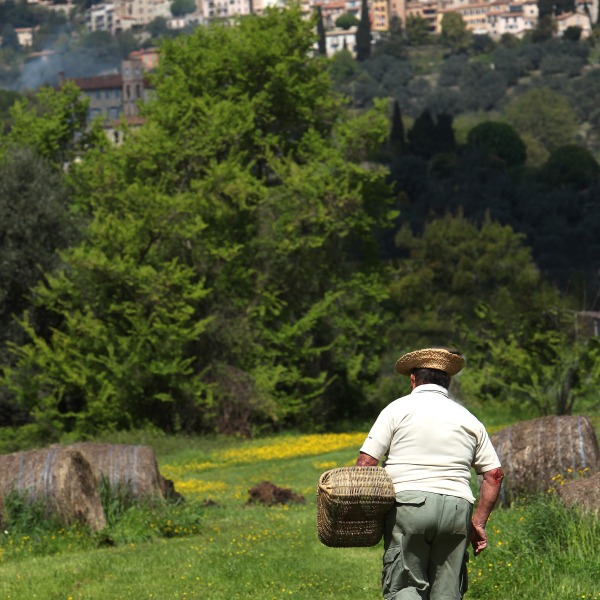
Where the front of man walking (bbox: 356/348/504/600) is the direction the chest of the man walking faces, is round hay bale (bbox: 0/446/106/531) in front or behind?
in front

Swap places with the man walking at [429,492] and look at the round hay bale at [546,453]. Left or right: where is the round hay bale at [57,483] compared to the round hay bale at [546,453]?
left

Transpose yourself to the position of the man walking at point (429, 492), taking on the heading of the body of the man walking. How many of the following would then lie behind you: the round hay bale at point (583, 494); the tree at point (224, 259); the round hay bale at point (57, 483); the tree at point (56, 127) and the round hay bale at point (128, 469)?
0

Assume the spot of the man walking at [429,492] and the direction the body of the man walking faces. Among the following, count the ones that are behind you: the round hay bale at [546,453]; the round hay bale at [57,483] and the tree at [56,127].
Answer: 0

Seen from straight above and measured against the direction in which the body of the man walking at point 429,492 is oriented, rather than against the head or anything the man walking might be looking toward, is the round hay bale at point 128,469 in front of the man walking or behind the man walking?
in front

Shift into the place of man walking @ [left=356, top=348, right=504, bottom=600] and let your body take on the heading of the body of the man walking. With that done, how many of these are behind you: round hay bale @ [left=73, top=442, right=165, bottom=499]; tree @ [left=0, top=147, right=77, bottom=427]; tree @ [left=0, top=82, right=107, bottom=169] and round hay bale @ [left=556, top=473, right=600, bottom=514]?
0

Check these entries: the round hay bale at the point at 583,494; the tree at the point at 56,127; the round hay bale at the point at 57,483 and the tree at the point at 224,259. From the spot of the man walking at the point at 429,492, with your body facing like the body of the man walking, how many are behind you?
0

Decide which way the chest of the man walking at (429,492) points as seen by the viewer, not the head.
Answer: away from the camera

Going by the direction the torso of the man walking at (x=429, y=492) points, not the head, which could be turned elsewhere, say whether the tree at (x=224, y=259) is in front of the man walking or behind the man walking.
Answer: in front

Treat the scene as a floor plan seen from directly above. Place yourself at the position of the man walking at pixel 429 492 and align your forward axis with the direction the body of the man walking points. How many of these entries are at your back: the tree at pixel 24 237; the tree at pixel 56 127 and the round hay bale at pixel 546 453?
0

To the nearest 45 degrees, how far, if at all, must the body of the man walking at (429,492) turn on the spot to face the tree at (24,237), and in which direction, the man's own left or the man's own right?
approximately 45° to the man's own left

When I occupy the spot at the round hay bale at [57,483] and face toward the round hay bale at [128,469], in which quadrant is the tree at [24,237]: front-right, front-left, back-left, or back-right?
front-left

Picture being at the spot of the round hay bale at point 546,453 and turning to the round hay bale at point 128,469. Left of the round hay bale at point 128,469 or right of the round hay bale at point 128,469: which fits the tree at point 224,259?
right
